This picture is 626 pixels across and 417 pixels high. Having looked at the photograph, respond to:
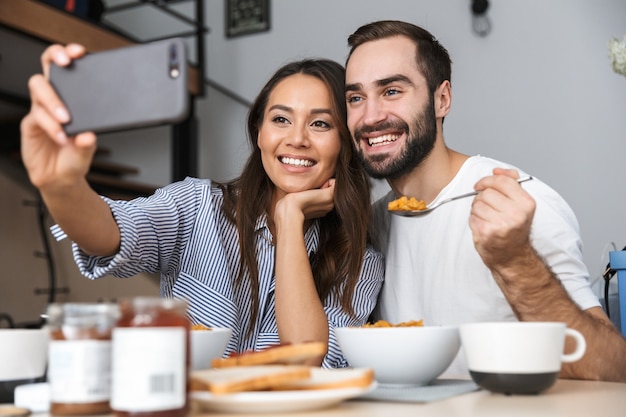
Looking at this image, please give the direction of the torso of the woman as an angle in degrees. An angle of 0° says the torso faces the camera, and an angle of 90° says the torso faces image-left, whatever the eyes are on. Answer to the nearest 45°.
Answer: approximately 0°

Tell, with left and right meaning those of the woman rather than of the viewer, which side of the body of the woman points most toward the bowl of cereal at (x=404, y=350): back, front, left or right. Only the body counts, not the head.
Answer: front

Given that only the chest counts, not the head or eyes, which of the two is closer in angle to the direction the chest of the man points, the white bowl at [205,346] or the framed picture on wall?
the white bowl

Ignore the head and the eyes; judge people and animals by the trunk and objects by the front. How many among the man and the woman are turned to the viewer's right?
0

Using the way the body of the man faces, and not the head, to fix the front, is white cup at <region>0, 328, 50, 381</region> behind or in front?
in front

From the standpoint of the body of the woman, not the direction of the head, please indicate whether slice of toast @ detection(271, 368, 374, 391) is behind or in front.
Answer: in front

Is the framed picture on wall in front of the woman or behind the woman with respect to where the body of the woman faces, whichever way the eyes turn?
behind

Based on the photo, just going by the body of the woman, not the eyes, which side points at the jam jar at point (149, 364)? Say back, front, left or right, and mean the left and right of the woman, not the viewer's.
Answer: front
